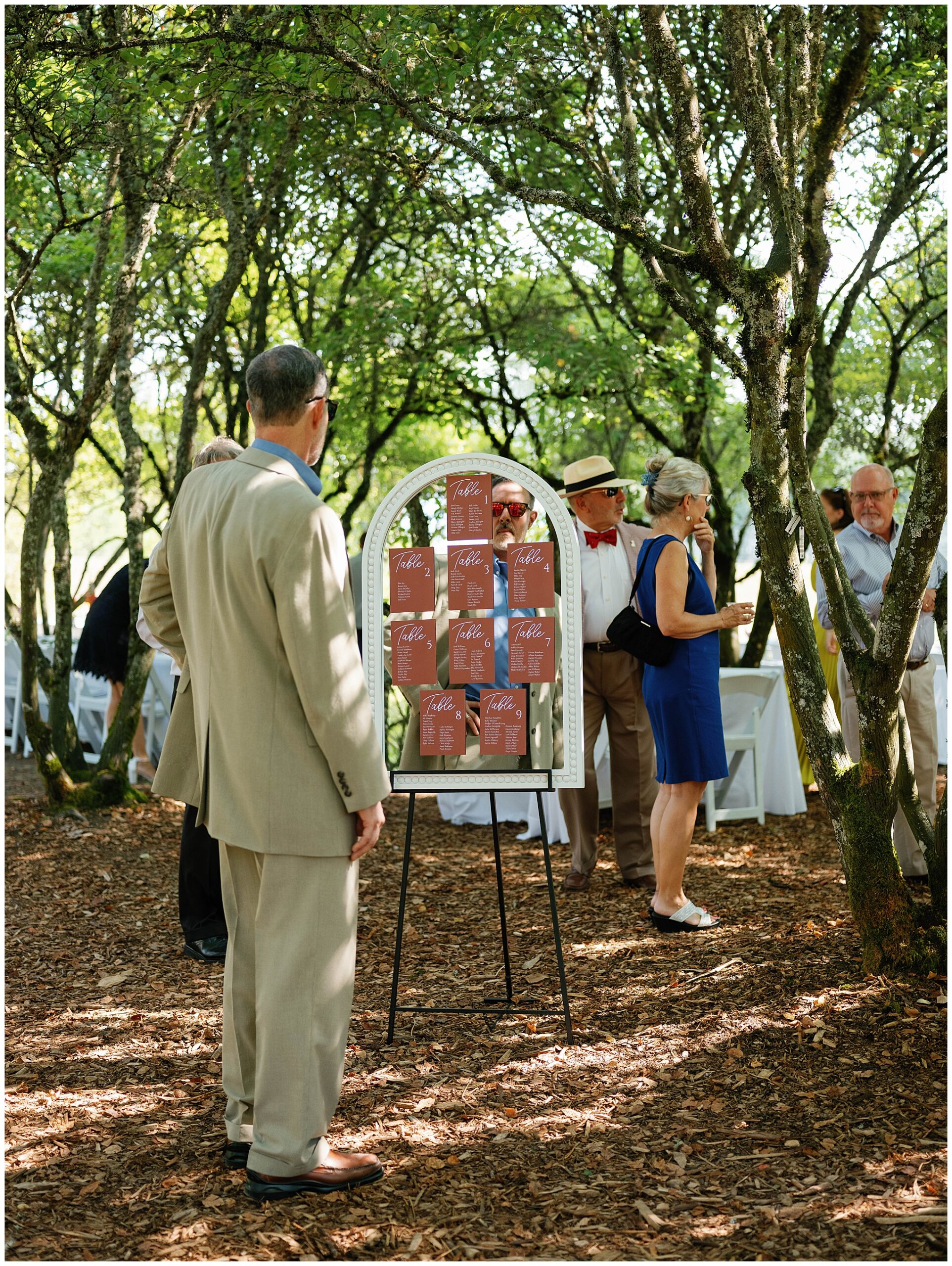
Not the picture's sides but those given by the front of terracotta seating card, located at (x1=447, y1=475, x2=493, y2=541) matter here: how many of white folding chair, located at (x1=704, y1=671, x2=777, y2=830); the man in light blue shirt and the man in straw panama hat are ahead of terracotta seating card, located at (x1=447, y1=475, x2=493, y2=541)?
0

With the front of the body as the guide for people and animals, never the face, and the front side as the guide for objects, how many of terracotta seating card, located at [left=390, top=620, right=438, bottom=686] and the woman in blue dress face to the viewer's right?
1

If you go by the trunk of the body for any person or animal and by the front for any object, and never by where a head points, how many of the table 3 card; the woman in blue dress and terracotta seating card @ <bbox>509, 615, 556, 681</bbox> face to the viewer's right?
1

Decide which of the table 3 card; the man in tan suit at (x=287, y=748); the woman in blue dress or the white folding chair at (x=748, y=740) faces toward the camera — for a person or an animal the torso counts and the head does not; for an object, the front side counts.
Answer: the table 3 card

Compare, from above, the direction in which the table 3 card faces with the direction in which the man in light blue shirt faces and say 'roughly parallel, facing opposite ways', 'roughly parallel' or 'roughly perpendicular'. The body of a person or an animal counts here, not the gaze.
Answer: roughly parallel

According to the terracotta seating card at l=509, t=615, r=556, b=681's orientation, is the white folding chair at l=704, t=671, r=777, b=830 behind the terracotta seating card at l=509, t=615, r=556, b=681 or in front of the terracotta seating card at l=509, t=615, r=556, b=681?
behind

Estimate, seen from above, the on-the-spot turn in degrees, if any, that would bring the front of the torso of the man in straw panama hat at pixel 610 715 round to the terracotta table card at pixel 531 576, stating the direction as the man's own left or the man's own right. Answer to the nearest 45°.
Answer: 0° — they already face it

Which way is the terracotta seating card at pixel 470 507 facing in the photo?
toward the camera

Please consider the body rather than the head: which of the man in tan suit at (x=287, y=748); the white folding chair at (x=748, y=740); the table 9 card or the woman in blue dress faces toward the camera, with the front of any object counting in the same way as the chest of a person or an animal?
the table 9 card

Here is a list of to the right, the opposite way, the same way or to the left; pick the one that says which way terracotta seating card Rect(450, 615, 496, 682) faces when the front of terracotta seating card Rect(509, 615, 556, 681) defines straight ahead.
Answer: the same way

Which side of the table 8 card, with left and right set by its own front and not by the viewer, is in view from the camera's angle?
front

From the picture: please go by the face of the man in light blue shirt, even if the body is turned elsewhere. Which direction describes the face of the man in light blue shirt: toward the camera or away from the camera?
toward the camera

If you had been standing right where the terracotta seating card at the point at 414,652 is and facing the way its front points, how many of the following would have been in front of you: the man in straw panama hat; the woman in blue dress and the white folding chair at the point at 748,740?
0

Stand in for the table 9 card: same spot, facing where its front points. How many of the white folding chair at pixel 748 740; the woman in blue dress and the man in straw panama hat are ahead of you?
0

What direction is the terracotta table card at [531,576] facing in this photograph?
toward the camera

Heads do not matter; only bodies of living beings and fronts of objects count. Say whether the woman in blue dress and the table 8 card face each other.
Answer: no

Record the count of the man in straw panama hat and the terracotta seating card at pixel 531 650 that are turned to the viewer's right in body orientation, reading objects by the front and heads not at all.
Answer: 0

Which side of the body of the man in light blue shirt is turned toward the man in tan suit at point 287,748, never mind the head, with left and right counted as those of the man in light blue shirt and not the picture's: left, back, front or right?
front

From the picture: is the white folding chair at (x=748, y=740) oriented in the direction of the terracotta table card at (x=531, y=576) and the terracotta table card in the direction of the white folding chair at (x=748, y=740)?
no

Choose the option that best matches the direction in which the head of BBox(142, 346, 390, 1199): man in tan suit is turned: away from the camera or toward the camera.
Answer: away from the camera
